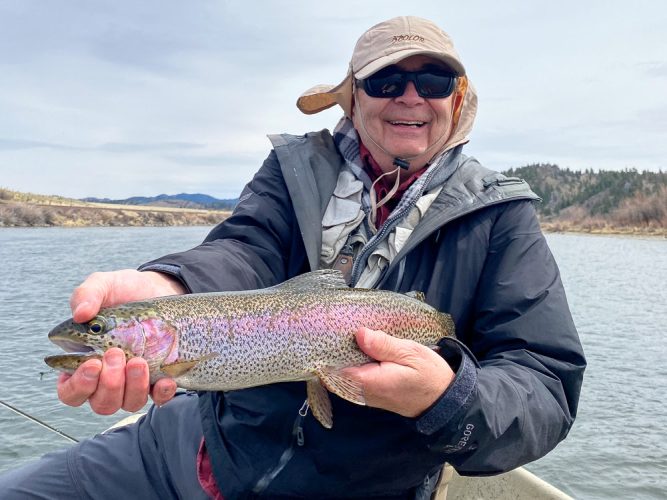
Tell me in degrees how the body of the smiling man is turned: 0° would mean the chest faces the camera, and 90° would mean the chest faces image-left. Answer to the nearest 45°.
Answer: approximately 0°
